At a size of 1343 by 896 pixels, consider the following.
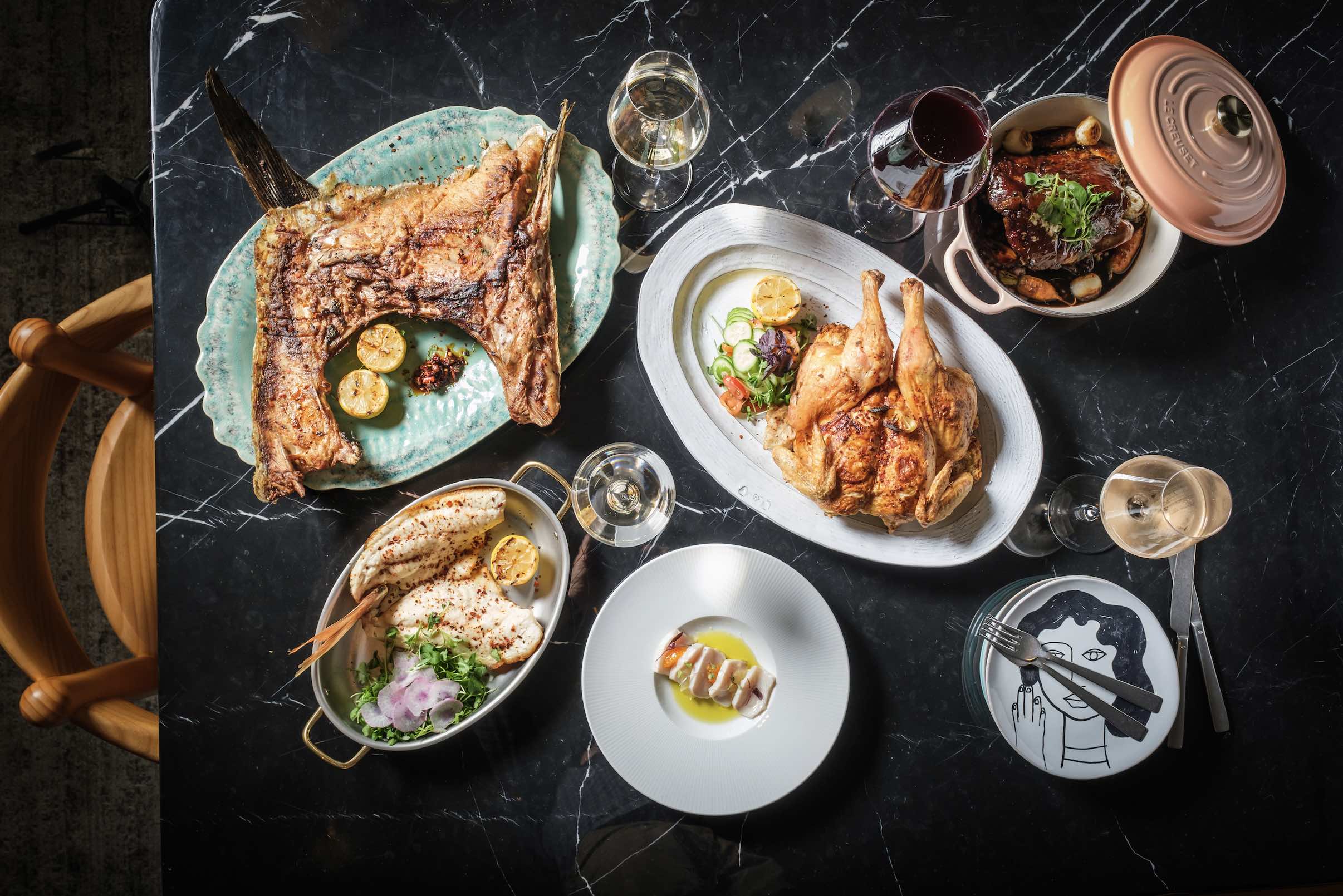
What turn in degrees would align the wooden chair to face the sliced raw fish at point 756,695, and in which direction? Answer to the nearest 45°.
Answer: approximately 45° to its right

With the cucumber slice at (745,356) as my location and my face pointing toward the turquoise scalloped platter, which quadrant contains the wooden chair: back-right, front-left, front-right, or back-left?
front-left

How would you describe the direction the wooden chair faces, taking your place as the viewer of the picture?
facing to the right of the viewer

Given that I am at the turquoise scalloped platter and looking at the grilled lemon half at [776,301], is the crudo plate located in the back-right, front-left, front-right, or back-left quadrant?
front-right

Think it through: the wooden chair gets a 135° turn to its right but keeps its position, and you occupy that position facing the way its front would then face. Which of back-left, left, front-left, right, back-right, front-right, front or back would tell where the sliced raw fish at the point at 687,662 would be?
left

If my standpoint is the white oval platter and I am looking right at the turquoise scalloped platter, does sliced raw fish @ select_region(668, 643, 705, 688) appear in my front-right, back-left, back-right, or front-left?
front-left
